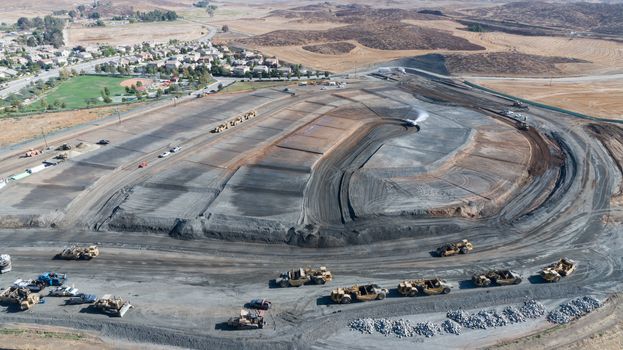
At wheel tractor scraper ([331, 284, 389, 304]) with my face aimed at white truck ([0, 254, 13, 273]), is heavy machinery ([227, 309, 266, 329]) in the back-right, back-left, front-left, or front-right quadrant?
front-left

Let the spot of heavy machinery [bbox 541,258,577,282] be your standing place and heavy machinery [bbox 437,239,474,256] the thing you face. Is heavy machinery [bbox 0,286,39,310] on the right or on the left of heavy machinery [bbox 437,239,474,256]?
left
